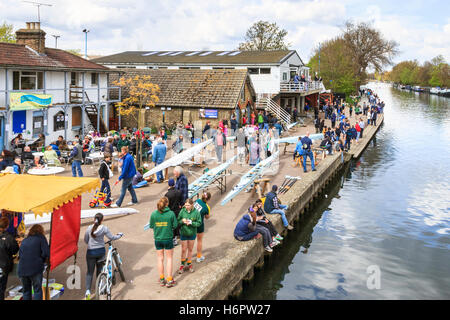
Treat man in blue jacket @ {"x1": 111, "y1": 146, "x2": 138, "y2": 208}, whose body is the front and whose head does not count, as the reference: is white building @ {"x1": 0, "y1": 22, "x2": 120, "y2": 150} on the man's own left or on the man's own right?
on the man's own right

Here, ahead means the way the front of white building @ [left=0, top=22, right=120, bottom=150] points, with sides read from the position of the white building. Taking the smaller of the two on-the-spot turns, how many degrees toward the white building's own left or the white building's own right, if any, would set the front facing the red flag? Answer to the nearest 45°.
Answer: approximately 45° to the white building's own right

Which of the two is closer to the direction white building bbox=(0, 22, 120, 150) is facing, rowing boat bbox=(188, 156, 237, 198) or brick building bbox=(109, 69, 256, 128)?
the rowing boat

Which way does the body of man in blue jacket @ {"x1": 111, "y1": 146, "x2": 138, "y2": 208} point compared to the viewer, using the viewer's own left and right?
facing to the left of the viewer

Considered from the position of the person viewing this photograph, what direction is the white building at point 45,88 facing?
facing the viewer and to the right of the viewer
